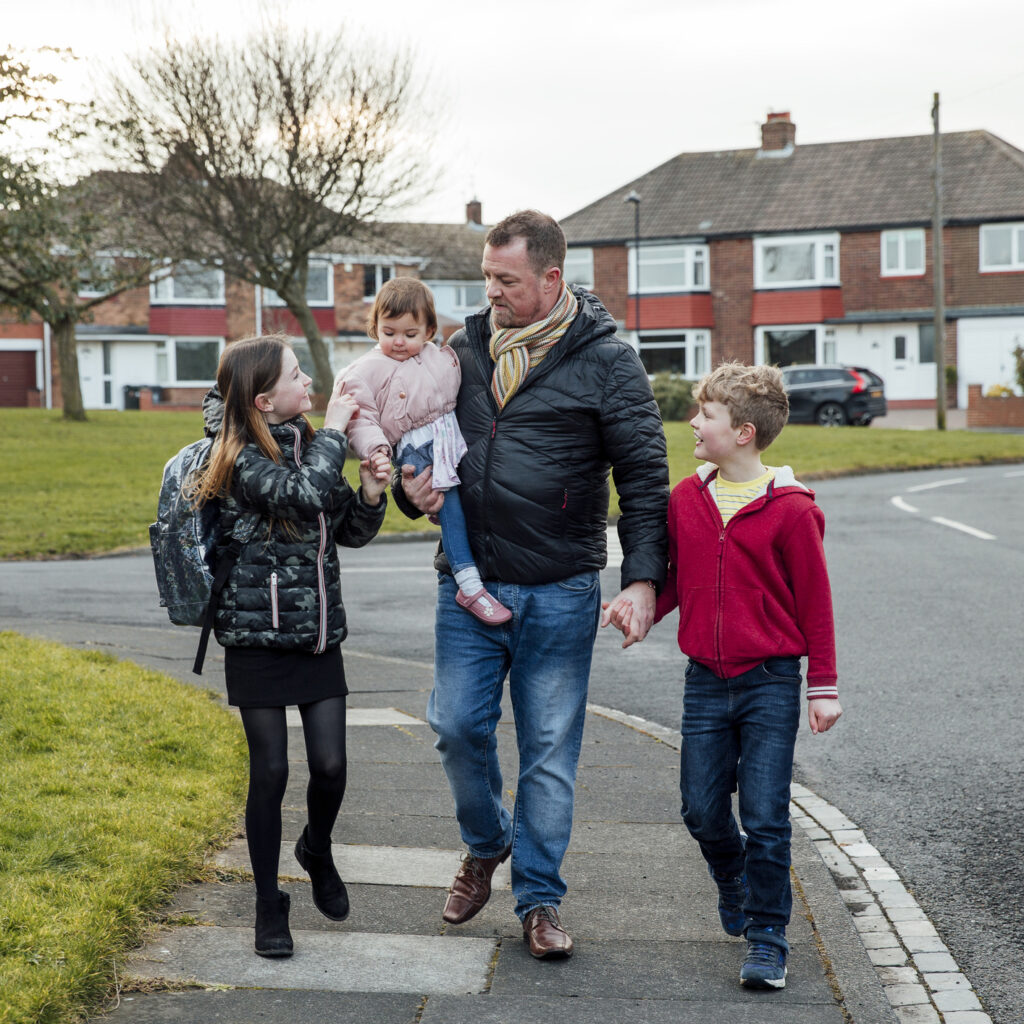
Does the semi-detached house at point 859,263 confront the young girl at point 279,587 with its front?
yes

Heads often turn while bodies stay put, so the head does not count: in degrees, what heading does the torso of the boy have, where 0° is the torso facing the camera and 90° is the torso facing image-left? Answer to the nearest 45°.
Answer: approximately 45°

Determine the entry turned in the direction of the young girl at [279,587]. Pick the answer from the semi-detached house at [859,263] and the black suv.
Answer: the semi-detached house

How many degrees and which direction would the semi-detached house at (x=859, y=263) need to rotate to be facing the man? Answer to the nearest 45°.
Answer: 0° — it already faces them

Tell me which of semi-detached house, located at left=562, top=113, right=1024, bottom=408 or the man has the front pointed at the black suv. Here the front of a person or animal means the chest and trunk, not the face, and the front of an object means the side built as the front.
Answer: the semi-detached house

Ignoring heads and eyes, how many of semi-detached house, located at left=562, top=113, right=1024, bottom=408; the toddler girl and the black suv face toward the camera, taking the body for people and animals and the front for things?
2

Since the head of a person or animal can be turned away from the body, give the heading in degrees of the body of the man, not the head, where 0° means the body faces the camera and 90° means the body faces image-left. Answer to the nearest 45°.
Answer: approximately 45°

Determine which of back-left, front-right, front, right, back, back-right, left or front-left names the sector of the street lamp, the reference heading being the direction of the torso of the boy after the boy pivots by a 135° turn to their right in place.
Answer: front

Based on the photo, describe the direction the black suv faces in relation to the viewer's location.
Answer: facing away from the viewer and to the left of the viewer

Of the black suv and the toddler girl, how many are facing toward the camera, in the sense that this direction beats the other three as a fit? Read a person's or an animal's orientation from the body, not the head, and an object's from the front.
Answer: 1

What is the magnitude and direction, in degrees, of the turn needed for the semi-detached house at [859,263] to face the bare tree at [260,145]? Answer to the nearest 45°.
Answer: approximately 45° to its right
